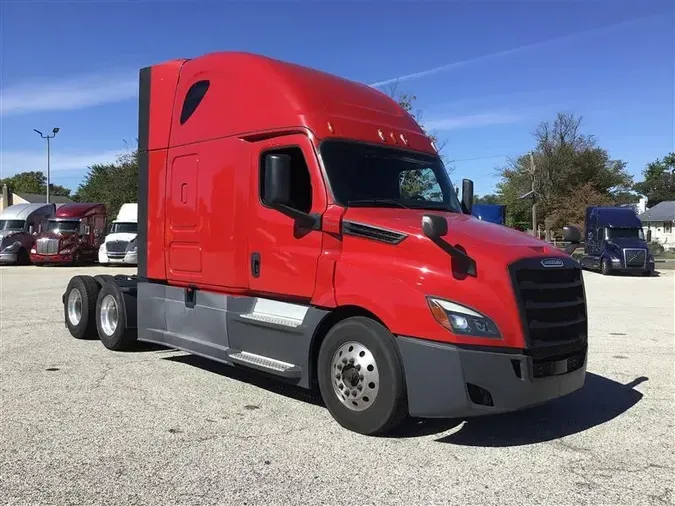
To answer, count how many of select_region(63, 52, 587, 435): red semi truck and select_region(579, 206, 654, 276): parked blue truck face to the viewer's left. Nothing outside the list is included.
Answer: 0

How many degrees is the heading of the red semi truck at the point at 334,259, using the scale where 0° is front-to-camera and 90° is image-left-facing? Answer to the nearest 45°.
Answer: approximately 315°

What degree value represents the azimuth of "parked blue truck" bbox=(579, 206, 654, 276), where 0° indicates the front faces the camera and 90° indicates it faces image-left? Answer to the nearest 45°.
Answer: approximately 315°

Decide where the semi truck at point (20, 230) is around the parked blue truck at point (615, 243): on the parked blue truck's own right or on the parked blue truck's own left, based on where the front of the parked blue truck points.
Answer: on the parked blue truck's own right

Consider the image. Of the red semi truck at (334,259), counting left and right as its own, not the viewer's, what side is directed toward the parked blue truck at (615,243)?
left

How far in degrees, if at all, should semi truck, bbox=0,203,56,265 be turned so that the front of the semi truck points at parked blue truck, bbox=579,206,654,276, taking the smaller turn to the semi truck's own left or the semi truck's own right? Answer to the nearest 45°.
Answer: approximately 90° to the semi truck's own left
